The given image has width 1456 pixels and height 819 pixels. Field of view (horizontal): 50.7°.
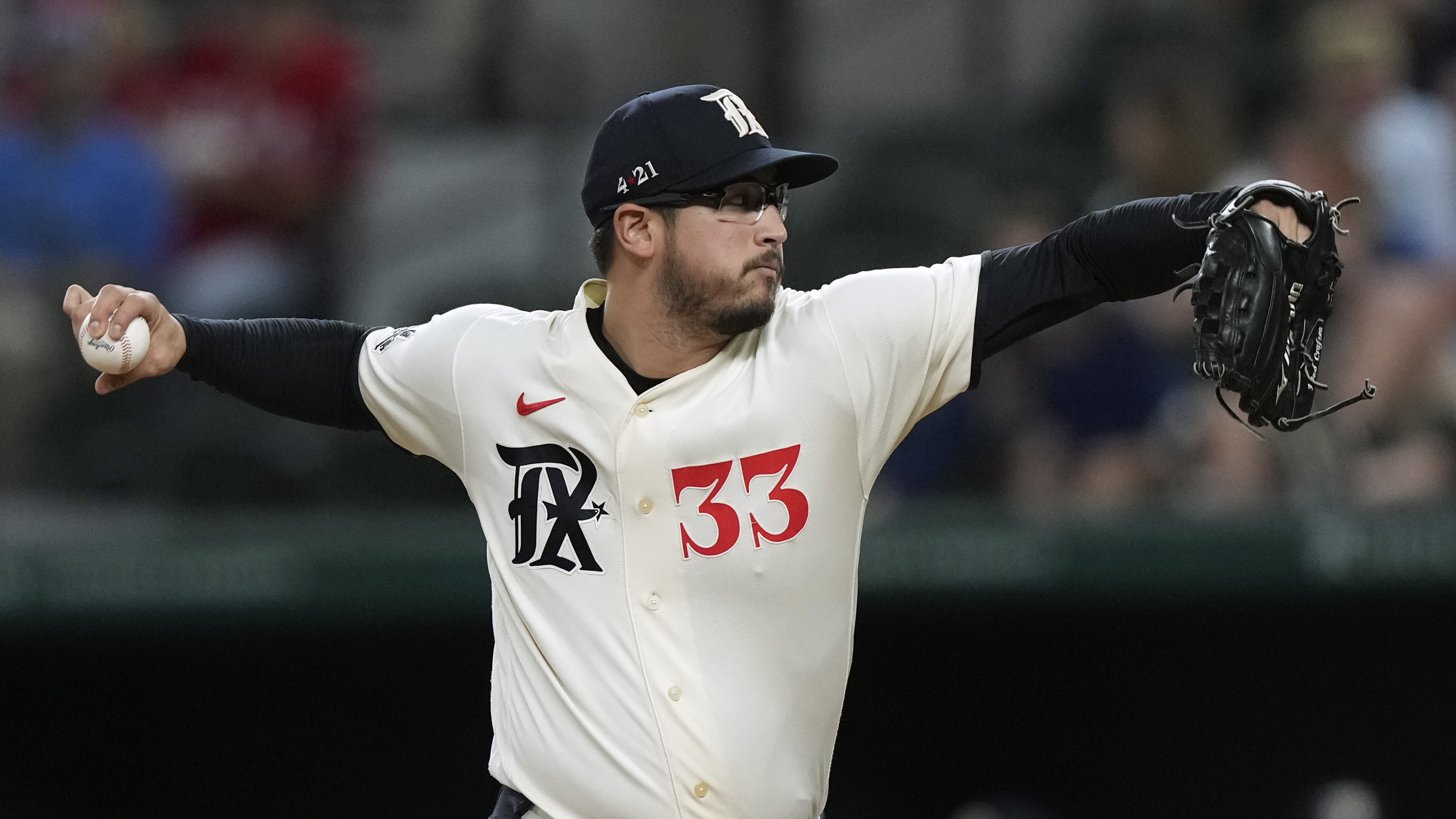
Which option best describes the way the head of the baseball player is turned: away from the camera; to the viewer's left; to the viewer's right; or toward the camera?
to the viewer's right

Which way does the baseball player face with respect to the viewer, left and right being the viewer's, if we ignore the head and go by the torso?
facing the viewer
